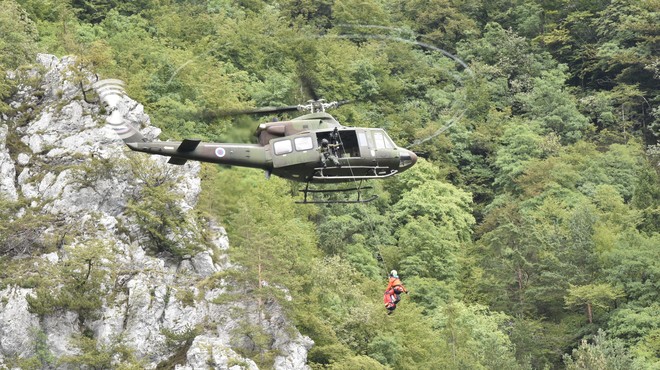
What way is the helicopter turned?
to the viewer's right
